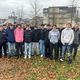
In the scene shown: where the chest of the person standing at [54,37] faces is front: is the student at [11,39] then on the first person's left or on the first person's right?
on the first person's right

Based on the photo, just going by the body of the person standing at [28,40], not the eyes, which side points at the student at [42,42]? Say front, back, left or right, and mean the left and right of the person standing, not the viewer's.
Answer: left

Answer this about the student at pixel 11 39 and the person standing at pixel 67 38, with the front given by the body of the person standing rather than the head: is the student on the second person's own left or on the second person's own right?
on the second person's own right

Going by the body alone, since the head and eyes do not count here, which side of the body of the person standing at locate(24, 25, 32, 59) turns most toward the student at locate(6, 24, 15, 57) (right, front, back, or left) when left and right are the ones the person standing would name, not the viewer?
right

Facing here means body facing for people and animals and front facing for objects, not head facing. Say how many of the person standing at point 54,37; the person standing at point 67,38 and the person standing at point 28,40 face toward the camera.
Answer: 3

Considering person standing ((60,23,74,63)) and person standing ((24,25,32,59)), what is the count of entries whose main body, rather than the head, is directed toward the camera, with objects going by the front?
2

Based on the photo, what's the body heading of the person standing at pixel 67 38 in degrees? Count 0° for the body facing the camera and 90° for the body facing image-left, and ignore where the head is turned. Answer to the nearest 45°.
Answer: approximately 0°
